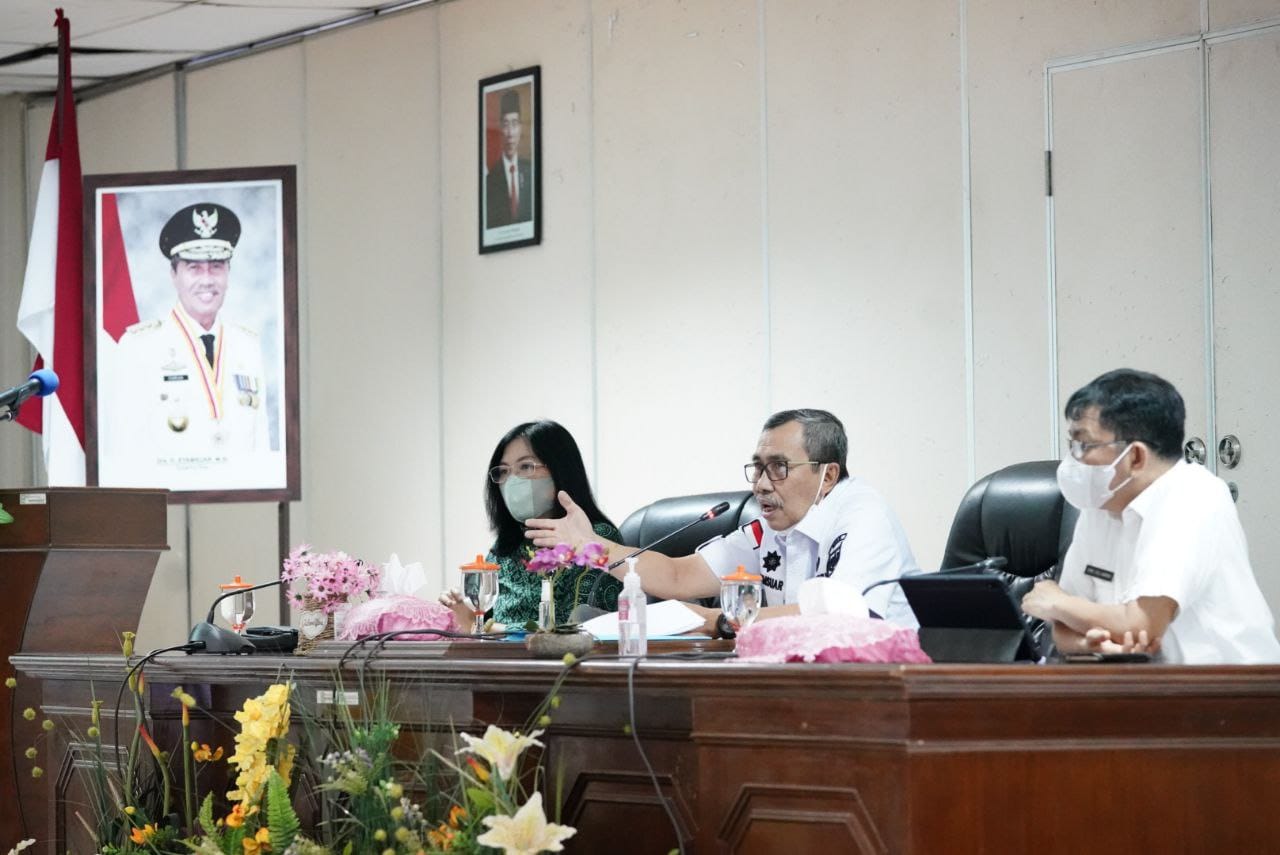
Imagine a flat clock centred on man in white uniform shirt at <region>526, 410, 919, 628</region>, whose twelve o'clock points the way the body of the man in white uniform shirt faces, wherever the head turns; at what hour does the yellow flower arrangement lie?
The yellow flower arrangement is roughly at 12 o'clock from the man in white uniform shirt.

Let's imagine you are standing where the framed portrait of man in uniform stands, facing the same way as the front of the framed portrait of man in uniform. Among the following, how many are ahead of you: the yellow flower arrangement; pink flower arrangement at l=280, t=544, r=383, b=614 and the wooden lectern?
3

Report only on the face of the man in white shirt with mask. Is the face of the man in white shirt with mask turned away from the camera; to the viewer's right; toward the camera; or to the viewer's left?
to the viewer's left

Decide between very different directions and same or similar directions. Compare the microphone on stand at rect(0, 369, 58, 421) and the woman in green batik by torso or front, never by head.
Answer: very different directions

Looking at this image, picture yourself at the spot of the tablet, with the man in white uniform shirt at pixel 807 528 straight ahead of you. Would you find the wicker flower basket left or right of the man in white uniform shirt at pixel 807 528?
left

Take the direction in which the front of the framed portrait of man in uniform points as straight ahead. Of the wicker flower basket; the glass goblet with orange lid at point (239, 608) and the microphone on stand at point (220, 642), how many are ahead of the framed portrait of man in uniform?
3

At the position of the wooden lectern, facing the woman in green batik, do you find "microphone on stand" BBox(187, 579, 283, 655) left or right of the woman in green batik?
right

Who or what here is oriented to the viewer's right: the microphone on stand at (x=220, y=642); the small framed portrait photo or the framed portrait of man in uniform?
the microphone on stand

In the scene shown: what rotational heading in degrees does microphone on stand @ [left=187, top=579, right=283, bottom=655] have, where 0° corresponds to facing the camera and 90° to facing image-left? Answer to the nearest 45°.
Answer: approximately 270°

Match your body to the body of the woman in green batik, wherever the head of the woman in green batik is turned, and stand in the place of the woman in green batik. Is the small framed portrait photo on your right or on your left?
on your right

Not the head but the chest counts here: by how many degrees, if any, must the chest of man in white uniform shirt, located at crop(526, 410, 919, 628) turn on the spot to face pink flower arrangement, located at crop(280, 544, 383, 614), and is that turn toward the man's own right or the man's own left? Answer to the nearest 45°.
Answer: approximately 45° to the man's own right
